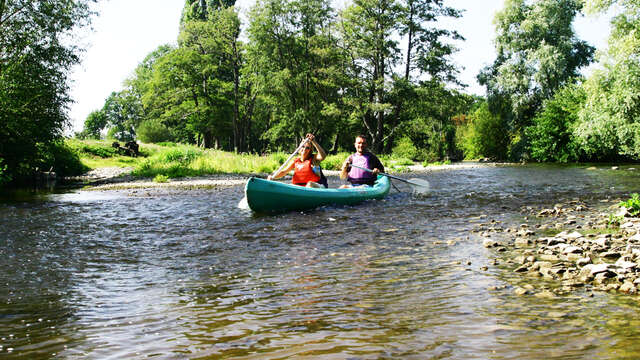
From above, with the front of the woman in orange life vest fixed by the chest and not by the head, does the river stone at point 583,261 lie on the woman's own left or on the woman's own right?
on the woman's own left

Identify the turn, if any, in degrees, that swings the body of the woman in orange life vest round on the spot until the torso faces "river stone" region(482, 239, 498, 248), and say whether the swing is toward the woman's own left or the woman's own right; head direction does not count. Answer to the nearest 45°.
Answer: approximately 45° to the woman's own left

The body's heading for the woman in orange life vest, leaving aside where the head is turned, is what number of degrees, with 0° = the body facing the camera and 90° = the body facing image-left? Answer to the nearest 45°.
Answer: approximately 45°

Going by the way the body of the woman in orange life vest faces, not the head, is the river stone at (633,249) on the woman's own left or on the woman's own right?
on the woman's own left

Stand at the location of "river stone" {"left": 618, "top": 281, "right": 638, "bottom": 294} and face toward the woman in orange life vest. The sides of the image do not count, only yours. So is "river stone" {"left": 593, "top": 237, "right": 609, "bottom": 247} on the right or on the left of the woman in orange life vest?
right

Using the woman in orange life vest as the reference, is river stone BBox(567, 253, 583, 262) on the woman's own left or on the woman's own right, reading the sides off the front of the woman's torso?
on the woman's own left

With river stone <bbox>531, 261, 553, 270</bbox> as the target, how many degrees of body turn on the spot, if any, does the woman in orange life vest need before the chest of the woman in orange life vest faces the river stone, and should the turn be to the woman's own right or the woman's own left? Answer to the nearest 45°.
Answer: approximately 45° to the woman's own left

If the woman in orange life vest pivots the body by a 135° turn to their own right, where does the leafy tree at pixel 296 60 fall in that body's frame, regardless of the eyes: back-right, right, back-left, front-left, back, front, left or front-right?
front

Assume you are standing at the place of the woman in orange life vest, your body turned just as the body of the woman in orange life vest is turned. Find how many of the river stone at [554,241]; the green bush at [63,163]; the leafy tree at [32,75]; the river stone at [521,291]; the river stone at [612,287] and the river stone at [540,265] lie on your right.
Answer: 2

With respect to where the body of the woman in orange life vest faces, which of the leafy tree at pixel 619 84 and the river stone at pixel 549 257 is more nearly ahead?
the river stone

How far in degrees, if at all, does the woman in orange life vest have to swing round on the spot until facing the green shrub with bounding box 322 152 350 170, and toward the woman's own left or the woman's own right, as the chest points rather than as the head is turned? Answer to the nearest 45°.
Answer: approximately 135° to the woman's own right

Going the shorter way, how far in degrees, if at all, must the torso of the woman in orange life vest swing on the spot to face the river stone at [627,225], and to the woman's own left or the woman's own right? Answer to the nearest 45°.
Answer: approximately 90° to the woman's own left

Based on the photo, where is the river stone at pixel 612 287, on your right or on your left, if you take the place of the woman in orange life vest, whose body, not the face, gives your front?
on your left
